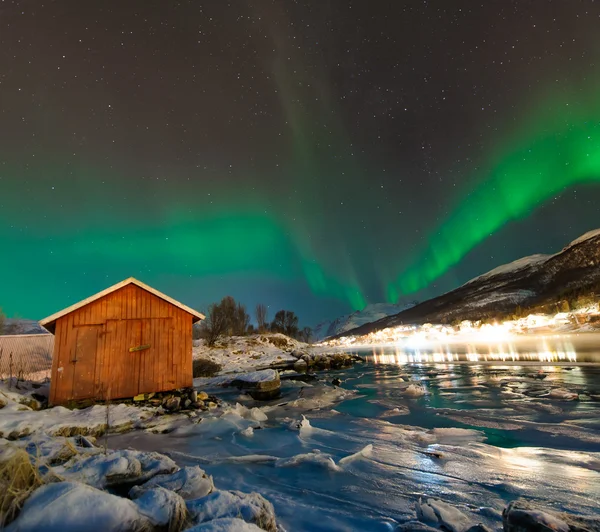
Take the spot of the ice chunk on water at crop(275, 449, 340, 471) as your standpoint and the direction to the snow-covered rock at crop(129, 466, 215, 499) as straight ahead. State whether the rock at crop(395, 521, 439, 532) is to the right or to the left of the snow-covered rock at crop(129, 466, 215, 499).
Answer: left

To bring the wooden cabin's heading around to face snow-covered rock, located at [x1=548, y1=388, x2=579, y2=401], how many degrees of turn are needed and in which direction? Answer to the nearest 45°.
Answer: approximately 45° to its left

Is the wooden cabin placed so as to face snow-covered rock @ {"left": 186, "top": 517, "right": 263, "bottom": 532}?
yes

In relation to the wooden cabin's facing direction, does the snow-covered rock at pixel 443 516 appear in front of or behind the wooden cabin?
in front

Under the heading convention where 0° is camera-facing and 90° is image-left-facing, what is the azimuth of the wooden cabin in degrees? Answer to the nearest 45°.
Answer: approximately 0°

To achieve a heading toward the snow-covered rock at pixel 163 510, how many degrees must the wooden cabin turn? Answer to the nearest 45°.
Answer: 0° — it already faces it

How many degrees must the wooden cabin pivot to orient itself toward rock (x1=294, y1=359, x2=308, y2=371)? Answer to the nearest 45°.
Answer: approximately 135° to its left

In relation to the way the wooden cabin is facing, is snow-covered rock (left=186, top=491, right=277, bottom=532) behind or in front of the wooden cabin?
in front

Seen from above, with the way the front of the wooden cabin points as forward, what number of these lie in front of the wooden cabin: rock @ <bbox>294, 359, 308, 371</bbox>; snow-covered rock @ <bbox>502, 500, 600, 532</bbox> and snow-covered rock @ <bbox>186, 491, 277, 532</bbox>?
2

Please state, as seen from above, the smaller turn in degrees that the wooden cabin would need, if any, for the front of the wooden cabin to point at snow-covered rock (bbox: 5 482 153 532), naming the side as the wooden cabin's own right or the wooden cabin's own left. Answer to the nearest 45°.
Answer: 0° — it already faces it

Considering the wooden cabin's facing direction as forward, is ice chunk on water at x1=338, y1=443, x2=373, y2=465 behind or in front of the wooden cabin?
in front
